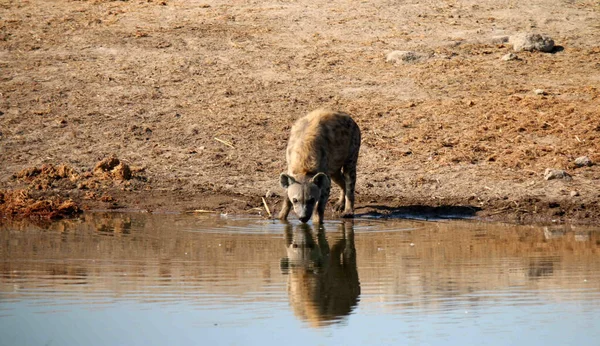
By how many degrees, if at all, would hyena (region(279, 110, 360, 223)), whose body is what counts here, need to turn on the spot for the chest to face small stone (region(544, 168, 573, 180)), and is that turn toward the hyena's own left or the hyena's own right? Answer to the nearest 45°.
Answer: approximately 135° to the hyena's own left

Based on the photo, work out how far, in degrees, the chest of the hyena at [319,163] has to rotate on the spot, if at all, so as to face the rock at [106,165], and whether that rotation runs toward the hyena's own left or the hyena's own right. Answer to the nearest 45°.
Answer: approximately 90° to the hyena's own right

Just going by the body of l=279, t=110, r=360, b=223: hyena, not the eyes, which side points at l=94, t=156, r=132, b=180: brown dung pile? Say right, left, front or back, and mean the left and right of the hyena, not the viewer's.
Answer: right

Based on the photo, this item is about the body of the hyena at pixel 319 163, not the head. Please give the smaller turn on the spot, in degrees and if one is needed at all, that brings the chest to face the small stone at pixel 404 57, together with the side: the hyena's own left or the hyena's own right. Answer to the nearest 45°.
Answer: approximately 135° to the hyena's own right

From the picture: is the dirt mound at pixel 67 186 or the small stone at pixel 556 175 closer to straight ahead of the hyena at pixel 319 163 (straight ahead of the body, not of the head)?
the dirt mound

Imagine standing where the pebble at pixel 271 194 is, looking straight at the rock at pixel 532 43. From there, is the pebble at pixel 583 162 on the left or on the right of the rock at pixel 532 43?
right

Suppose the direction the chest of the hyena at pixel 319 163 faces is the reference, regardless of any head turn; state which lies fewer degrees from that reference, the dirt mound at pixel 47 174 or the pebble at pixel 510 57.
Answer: the dirt mound

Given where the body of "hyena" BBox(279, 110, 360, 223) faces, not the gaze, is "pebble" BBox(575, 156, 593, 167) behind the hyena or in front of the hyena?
behind

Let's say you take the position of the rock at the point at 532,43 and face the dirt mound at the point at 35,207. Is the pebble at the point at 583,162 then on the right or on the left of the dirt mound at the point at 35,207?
left

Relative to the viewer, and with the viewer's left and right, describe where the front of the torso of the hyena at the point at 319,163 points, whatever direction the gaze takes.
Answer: facing the viewer and to the left of the viewer

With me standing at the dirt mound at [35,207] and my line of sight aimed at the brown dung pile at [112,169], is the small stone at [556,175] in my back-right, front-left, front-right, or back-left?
front-right

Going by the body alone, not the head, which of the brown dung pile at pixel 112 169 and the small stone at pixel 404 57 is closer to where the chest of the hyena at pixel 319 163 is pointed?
the brown dung pile

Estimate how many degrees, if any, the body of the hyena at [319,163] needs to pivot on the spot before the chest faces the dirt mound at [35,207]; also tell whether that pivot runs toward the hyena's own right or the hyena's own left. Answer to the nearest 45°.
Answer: approximately 45° to the hyena's own right

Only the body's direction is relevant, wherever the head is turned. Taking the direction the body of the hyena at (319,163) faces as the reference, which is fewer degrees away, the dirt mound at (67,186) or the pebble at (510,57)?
the dirt mound

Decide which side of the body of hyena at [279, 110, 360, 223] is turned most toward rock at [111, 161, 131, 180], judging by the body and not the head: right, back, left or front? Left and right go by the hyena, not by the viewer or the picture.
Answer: right
